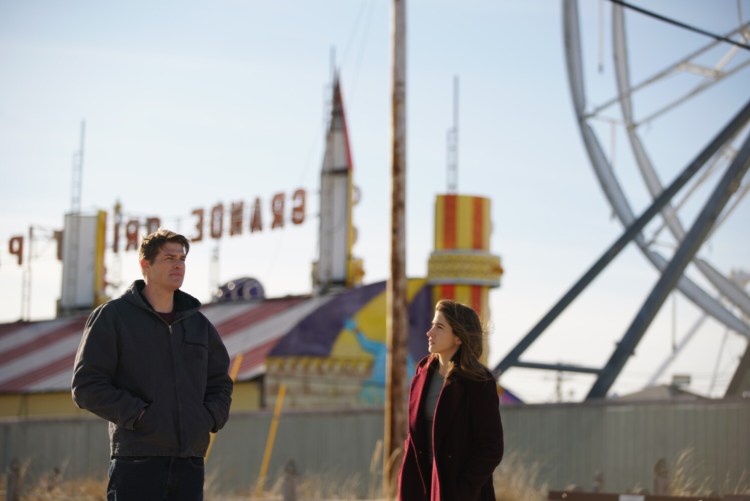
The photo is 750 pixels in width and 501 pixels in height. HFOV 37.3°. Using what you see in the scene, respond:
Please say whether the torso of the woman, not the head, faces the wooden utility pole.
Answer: no

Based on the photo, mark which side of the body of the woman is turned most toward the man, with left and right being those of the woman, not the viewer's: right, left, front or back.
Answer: front

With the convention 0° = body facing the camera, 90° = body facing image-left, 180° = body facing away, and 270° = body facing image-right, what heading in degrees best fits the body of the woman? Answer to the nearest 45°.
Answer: approximately 45°

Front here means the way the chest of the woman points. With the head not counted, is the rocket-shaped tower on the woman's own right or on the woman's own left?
on the woman's own right

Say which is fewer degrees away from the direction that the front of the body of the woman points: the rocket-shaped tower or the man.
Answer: the man

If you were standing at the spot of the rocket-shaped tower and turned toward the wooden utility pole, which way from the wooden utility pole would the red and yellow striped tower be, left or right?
left

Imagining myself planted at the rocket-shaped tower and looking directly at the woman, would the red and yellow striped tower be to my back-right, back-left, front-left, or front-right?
front-left

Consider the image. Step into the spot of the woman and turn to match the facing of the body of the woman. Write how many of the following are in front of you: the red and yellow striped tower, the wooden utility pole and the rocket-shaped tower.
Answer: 0

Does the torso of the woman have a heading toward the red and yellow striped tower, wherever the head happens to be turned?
no

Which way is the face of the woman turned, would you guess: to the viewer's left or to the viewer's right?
to the viewer's left

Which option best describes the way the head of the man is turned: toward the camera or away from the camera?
toward the camera

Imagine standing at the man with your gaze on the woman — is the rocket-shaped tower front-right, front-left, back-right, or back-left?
front-left
